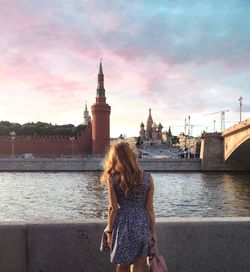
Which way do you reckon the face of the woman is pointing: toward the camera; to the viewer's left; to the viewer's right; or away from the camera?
away from the camera

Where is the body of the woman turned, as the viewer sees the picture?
away from the camera

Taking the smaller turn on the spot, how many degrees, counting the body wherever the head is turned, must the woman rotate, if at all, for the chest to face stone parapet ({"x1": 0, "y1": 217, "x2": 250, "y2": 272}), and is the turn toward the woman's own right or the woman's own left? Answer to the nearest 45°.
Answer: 0° — they already face it

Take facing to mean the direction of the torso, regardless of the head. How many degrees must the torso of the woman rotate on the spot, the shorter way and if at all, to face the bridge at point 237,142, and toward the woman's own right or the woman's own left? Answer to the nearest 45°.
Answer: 0° — they already face it
